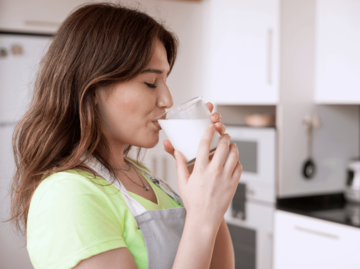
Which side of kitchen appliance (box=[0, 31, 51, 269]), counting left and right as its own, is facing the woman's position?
front

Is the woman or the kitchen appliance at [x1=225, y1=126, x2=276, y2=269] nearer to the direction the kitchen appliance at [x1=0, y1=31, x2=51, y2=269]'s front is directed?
the woman

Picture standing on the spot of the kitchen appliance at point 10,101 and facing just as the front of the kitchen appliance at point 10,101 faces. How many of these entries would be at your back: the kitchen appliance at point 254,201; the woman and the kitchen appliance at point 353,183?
0

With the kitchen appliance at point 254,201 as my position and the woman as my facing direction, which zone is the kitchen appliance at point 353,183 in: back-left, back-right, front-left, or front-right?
back-left

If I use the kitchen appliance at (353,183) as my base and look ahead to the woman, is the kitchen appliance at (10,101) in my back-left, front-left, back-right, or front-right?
front-right

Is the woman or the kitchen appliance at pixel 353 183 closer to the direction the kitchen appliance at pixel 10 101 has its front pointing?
the woman

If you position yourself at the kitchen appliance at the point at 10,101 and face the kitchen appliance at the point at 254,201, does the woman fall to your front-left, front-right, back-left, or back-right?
front-right

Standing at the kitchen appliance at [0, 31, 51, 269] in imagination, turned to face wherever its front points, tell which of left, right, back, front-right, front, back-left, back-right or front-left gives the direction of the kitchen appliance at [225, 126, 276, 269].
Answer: front-left

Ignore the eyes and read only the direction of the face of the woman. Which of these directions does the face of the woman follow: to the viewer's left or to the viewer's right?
to the viewer's right

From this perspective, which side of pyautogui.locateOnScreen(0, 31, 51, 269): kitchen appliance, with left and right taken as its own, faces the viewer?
front

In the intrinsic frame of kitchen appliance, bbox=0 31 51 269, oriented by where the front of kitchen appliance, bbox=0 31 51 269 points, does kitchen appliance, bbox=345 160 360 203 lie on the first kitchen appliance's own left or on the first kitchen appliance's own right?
on the first kitchen appliance's own left
